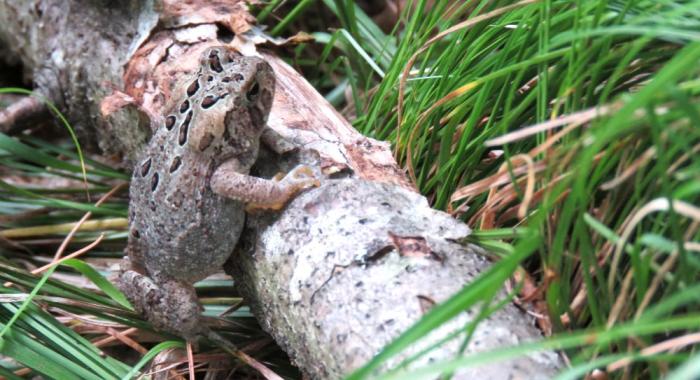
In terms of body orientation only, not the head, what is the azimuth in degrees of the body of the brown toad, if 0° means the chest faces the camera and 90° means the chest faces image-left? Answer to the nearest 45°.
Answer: approximately 225°
